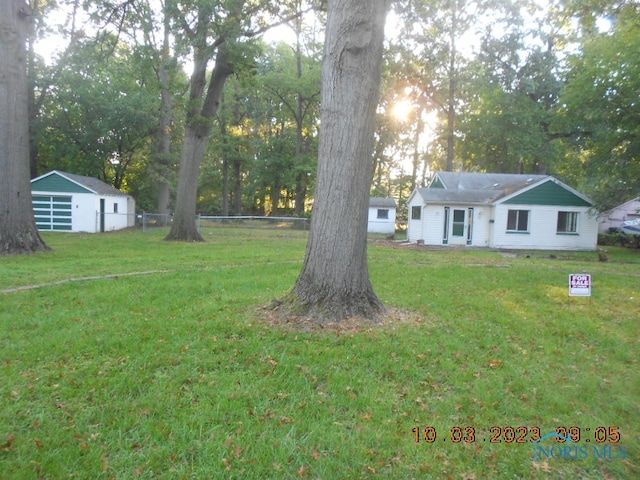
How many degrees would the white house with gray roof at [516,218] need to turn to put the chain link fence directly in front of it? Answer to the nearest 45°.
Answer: approximately 90° to its right

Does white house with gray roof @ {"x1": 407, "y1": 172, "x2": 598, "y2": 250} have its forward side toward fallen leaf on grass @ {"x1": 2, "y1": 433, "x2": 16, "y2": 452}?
yes

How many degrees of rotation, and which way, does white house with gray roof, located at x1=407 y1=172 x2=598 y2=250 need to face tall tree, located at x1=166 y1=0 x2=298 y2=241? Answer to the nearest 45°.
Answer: approximately 45° to its right

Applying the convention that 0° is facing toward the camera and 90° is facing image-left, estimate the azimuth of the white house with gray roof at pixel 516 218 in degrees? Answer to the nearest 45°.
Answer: approximately 0°

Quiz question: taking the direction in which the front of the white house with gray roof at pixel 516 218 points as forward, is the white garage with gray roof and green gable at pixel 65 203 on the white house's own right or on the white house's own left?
on the white house's own right

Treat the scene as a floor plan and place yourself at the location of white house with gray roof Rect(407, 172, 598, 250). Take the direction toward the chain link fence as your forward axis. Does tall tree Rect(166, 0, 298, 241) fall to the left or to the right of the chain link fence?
left
